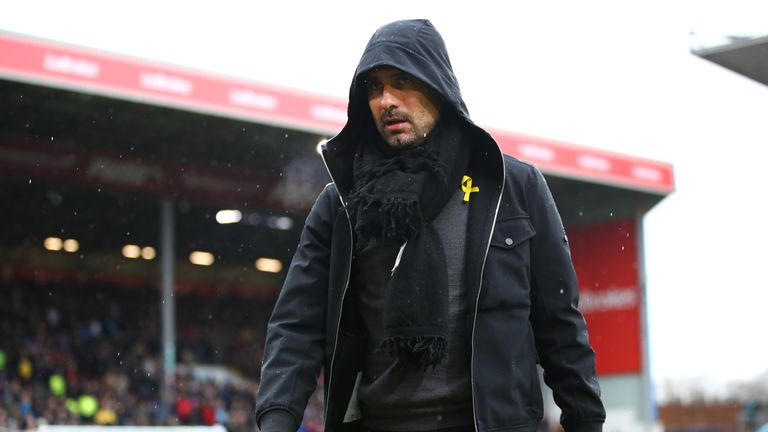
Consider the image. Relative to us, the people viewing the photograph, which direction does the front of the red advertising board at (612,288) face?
facing the viewer and to the left of the viewer

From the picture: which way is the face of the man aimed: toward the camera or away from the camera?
toward the camera

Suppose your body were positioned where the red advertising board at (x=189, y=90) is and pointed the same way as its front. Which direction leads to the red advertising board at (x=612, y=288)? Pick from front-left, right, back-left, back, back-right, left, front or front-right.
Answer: left

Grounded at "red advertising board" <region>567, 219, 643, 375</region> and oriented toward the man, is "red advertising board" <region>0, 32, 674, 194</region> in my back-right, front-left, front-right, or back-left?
front-right

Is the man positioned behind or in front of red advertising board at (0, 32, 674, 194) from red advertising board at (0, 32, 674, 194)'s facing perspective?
in front

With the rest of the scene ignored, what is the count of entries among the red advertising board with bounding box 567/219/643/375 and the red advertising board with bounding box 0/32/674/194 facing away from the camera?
0

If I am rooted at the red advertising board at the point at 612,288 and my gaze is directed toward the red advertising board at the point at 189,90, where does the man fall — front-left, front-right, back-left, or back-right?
front-left

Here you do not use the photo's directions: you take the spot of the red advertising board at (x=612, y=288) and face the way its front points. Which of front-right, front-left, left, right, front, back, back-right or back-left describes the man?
front-left

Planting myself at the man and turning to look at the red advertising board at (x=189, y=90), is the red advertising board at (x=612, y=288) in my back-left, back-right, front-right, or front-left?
front-right

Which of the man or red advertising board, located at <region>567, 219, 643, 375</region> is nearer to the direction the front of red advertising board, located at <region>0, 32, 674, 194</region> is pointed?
the man

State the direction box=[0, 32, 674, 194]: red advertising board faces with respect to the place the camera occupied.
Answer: facing the viewer and to the right of the viewer
